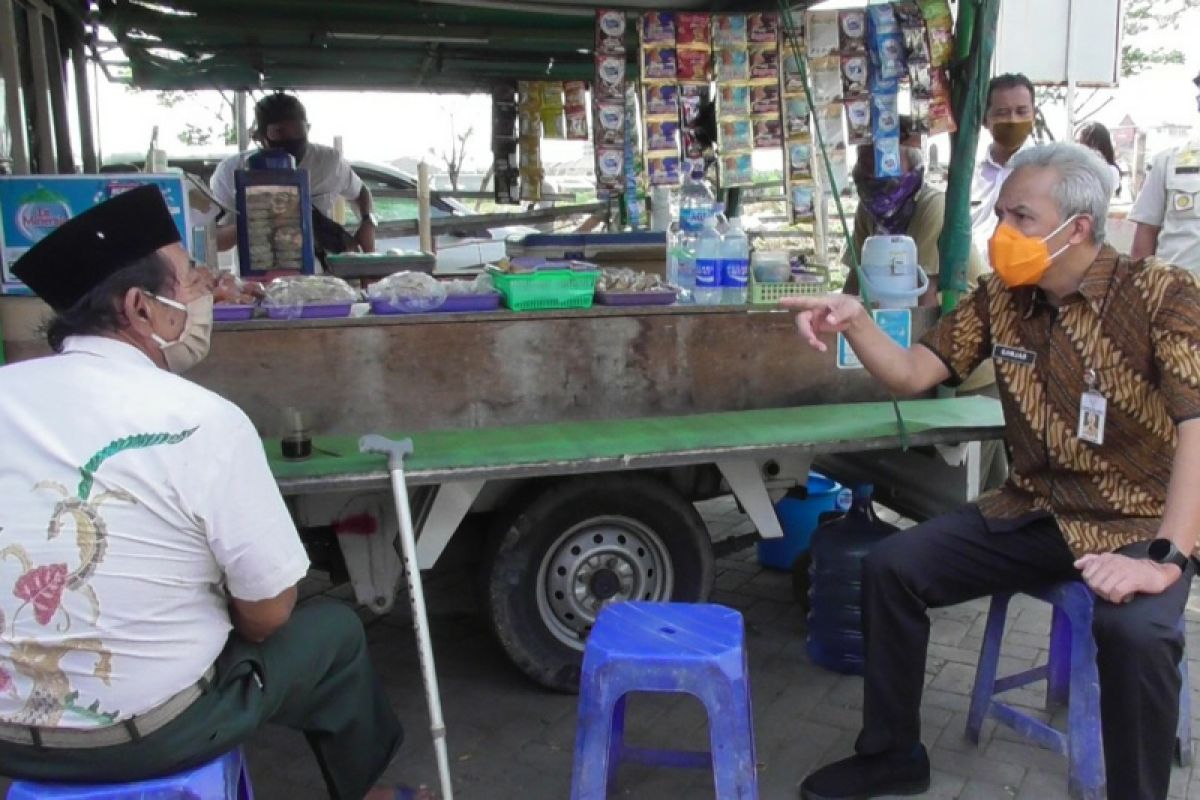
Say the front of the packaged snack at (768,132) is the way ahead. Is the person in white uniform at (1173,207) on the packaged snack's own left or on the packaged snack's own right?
on the packaged snack's own left

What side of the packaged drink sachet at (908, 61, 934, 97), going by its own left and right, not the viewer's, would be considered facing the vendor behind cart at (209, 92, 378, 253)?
right

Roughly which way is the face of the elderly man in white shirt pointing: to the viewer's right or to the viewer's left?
to the viewer's right

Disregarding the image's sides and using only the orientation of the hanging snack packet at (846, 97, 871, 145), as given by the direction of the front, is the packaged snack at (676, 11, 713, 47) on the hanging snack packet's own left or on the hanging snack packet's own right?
on the hanging snack packet's own right

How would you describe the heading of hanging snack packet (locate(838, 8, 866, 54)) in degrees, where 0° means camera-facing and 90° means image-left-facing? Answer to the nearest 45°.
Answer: approximately 0°

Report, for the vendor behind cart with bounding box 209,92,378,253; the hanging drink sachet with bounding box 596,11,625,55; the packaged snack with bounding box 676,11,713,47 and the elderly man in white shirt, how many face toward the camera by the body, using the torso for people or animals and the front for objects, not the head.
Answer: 3

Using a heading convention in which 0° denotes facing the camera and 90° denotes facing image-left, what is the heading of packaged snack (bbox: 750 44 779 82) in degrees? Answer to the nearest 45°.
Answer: approximately 0°

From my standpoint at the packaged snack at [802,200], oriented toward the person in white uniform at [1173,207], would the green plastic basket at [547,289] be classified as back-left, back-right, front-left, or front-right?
back-right

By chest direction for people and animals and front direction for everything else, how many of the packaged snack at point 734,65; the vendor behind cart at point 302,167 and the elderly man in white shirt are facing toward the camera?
2

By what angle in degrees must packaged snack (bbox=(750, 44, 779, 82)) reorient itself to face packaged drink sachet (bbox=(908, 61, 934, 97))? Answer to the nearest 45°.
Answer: approximately 90° to its left
